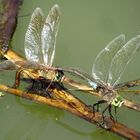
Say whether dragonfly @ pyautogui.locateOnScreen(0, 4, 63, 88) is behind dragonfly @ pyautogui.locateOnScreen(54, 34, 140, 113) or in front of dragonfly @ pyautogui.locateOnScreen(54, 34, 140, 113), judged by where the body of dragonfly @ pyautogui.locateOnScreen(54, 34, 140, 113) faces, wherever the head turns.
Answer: behind

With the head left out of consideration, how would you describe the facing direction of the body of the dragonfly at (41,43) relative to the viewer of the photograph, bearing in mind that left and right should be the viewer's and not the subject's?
facing to the right of the viewer
